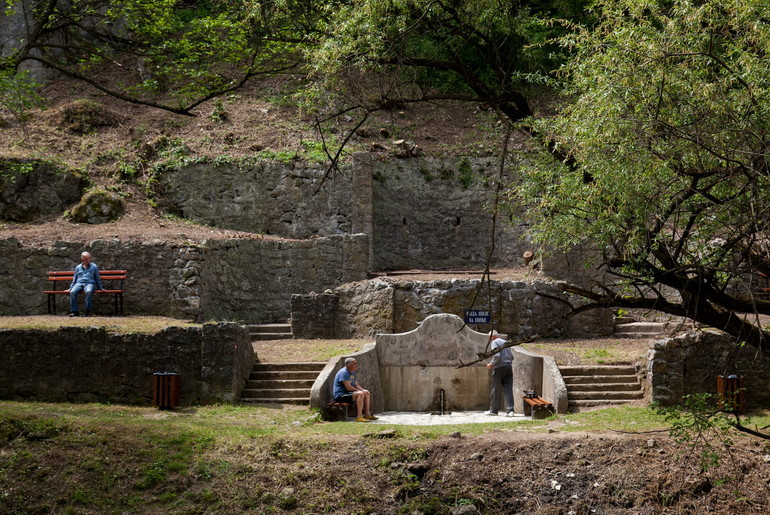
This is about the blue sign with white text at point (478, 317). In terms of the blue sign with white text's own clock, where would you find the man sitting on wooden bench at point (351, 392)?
The man sitting on wooden bench is roughly at 1 o'clock from the blue sign with white text.

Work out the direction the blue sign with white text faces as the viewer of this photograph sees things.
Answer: facing the viewer

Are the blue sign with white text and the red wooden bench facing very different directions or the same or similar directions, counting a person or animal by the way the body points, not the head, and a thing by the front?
same or similar directions

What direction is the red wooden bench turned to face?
toward the camera

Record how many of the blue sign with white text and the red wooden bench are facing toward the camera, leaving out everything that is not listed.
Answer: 2

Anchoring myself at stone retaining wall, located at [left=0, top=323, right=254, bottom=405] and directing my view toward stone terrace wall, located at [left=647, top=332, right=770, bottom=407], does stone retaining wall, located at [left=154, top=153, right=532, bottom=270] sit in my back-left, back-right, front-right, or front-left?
front-left

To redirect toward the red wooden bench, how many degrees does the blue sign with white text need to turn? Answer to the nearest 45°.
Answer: approximately 90° to its right

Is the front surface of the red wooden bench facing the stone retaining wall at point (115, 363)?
yes

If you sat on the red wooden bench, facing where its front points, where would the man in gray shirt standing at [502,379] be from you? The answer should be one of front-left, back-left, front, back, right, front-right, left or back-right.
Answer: front-left

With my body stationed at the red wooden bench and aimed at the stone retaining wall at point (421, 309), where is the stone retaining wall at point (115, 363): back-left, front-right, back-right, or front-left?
front-right

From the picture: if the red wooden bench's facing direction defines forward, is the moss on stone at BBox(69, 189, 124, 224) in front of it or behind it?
behind

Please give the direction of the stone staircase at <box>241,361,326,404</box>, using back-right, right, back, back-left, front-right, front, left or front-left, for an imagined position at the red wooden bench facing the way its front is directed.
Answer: front-left

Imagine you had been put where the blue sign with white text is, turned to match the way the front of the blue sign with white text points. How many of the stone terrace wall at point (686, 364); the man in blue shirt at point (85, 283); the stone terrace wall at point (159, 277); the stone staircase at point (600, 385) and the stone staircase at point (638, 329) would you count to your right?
2
